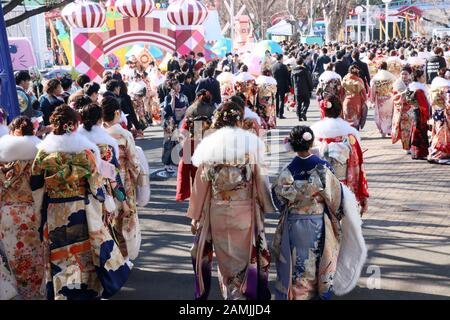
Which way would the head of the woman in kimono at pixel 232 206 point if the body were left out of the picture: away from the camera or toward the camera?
away from the camera

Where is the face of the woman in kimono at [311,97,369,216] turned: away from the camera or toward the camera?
away from the camera

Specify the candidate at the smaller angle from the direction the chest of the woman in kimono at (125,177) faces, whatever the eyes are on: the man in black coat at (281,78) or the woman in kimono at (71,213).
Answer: the man in black coat

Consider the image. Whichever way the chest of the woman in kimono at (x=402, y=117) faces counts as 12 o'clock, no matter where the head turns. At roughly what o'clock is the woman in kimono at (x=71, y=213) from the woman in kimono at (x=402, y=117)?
the woman in kimono at (x=71, y=213) is roughly at 2 o'clock from the woman in kimono at (x=402, y=117).

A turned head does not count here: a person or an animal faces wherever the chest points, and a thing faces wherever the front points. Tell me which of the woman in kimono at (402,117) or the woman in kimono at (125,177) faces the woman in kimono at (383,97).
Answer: the woman in kimono at (125,177)

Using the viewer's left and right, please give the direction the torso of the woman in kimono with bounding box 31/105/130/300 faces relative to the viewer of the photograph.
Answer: facing away from the viewer

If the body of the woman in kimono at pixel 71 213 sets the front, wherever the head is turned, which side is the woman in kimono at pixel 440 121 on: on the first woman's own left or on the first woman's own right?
on the first woman's own right

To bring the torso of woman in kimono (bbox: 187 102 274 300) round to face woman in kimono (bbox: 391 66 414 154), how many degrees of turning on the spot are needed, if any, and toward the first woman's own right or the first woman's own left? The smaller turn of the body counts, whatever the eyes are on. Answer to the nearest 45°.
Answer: approximately 45° to the first woman's own right

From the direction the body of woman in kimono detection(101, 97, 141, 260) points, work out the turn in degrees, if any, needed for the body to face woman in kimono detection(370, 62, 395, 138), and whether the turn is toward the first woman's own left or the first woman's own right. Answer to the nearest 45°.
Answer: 0° — they already face them

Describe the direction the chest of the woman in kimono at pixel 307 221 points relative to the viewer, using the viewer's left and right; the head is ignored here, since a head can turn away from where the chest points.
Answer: facing away from the viewer

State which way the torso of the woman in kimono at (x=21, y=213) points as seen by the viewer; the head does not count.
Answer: away from the camera

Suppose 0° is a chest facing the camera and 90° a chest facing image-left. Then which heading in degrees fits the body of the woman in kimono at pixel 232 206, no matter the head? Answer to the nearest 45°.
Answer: approximately 180°

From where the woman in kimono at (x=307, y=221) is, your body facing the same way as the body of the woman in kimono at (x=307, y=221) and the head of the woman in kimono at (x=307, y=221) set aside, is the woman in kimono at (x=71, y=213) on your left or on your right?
on your left
